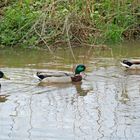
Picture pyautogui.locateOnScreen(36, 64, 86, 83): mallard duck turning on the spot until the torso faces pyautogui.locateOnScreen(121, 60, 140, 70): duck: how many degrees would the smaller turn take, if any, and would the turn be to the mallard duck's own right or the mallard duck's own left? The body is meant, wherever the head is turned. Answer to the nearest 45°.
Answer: approximately 45° to the mallard duck's own left

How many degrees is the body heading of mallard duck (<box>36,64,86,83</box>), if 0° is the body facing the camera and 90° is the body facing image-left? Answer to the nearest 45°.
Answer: approximately 270°
